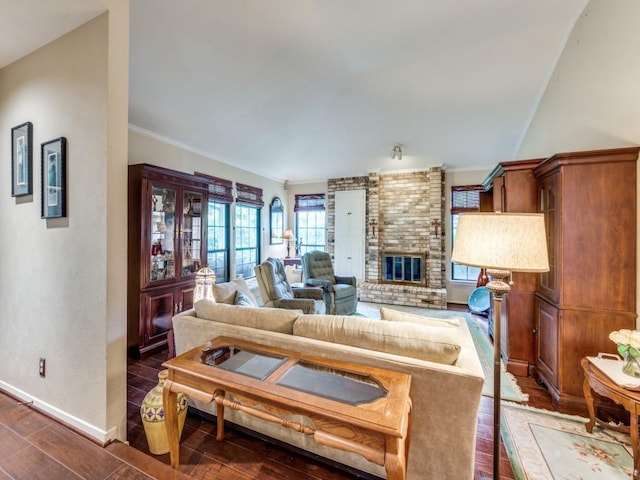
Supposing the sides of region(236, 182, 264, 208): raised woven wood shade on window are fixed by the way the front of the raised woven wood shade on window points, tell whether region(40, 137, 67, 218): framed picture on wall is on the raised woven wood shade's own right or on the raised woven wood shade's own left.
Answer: on the raised woven wood shade's own right

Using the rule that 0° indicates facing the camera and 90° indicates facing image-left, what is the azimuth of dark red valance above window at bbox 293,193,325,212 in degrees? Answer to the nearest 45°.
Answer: approximately 0°

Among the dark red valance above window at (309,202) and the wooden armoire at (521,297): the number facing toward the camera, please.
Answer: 1

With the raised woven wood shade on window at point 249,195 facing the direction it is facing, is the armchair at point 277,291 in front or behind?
in front

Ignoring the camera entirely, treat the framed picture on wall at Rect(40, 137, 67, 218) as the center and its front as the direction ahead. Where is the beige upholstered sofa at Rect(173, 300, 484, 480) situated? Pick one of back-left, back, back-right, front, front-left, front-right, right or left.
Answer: left

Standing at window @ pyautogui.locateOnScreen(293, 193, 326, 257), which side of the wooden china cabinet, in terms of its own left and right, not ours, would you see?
left

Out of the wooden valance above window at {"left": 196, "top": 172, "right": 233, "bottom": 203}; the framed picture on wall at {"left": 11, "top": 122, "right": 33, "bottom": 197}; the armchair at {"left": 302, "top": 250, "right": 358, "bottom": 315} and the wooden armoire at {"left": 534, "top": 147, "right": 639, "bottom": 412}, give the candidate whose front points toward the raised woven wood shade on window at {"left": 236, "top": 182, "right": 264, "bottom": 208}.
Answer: the wooden armoire

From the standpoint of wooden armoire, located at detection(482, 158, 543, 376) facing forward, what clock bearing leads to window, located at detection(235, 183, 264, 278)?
The window is roughly at 12 o'clock from the wooden armoire.

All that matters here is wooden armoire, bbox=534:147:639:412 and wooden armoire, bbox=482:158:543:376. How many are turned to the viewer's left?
2

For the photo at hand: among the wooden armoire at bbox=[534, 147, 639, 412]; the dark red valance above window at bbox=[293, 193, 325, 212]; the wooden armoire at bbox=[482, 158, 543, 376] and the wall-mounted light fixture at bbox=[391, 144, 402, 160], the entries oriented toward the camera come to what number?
2

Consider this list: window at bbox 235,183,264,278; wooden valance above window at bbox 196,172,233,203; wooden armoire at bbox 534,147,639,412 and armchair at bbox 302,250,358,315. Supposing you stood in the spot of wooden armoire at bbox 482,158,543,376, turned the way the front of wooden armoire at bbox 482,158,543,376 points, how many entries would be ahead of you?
3

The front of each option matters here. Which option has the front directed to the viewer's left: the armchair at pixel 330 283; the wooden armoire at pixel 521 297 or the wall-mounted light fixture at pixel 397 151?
the wooden armoire

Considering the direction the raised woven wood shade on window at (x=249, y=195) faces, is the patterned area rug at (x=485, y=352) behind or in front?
in front

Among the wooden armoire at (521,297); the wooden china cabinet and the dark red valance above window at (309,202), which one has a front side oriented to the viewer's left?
the wooden armoire

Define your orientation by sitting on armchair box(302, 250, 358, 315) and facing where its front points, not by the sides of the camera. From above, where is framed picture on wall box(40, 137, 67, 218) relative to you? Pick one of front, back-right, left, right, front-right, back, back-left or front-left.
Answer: right
